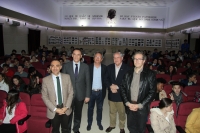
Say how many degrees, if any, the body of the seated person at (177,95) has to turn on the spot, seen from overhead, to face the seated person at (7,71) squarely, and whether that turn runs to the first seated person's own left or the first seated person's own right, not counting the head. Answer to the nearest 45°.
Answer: approximately 90° to the first seated person's own right

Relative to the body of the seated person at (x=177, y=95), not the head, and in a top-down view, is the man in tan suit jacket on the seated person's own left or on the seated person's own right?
on the seated person's own right

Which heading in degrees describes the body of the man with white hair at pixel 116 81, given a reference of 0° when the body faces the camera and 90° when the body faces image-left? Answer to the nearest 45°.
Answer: approximately 0°

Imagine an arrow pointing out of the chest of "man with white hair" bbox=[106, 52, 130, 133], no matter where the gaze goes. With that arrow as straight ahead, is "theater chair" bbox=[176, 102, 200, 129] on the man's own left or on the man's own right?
on the man's own left

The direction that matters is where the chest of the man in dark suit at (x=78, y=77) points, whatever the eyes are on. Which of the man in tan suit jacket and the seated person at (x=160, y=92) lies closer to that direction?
the man in tan suit jacket

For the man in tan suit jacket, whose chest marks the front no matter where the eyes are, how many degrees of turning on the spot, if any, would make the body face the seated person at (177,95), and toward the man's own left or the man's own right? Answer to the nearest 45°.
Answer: approximately 90° to the man's own left

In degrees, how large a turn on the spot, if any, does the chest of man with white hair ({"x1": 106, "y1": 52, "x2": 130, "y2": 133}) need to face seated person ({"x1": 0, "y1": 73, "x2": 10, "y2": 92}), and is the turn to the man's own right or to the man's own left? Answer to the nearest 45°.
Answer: approximately 90° to the man's own right
